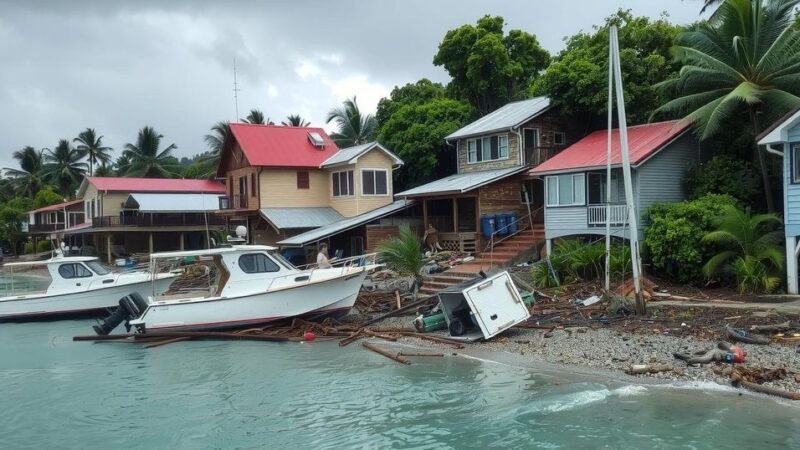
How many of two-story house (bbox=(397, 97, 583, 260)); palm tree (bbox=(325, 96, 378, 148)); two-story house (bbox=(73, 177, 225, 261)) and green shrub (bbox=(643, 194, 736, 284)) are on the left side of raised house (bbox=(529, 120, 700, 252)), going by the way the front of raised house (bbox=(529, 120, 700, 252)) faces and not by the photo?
1

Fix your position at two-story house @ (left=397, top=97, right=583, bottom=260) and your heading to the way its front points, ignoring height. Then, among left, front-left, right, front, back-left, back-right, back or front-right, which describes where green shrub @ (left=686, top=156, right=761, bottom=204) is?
left

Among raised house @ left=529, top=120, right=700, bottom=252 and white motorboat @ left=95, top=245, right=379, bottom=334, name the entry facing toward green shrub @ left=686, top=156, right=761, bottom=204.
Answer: the white motorboat

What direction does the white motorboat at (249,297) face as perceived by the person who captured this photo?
facing to the right of the viewer

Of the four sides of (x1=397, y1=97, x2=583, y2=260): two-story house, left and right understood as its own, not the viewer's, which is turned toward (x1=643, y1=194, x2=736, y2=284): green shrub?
left

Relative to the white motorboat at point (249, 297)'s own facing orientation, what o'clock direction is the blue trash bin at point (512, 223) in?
The blue trash bin is roughly at 11 o'clock from the white motorboat.

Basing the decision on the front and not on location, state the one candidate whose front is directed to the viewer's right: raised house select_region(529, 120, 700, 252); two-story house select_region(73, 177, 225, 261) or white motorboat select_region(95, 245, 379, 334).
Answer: the white motorboat

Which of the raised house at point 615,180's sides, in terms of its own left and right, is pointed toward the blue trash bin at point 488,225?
right

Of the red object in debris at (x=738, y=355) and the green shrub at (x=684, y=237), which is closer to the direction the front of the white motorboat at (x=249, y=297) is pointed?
the green shrub

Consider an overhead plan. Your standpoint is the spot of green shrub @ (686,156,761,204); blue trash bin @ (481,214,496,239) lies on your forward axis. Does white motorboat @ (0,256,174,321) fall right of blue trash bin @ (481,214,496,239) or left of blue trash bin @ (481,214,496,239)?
left

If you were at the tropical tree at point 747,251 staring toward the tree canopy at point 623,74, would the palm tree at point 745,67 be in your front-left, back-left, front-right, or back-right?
front-right

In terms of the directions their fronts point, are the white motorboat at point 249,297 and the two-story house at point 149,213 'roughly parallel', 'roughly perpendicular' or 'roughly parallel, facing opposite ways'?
roughly perpendicular

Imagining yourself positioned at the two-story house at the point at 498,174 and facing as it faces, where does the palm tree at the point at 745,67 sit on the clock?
The palm tree is roughly at 9 o'clock from the two-story house.

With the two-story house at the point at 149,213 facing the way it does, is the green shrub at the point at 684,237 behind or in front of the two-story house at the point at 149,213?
in front

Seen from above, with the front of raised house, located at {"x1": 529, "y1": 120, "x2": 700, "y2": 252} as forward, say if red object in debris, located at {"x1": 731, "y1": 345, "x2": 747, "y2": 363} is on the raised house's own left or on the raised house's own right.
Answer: on the raised house's own left

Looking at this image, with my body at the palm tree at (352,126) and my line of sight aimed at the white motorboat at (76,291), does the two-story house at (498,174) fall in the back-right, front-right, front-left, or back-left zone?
front-left

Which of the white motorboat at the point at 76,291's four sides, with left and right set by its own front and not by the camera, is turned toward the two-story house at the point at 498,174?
front
